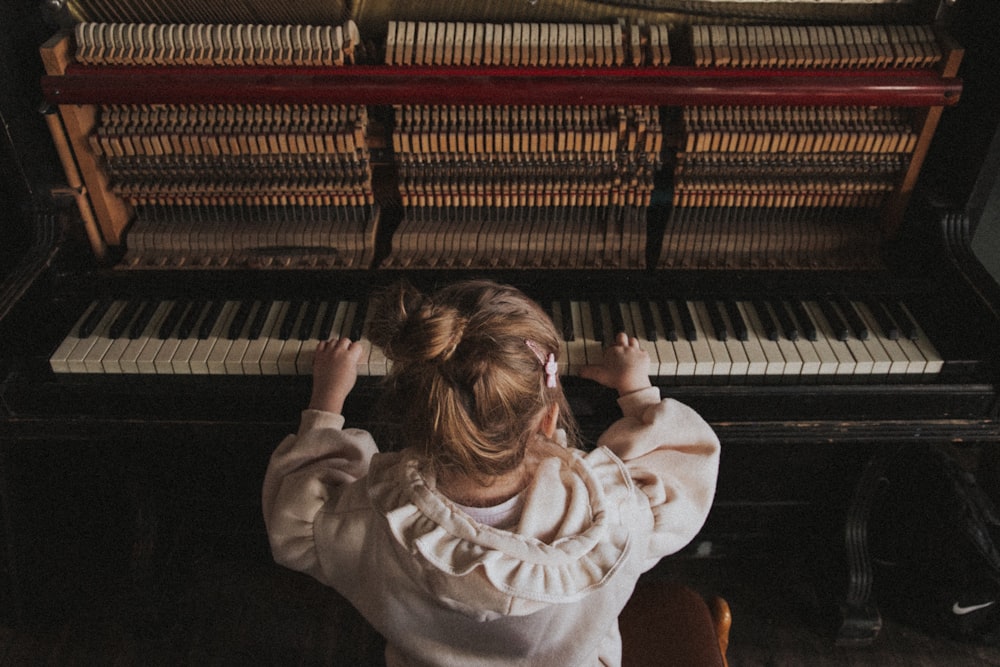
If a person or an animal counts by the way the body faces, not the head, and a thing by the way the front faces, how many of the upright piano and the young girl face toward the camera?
1

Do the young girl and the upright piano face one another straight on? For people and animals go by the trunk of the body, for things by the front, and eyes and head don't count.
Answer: yes

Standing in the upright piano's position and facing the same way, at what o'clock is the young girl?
The young girl is roughly at 12 o'clock from the upright piano.

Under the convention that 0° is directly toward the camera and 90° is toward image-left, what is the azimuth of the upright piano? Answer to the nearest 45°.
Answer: approximately 0°

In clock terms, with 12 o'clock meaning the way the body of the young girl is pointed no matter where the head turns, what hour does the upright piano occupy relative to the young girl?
The upright piano is roughly at 12 o'clock from the young girl.

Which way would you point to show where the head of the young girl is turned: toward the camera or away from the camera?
away from the camera

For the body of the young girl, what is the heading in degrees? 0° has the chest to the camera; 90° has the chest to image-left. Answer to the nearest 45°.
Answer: approximately 180°

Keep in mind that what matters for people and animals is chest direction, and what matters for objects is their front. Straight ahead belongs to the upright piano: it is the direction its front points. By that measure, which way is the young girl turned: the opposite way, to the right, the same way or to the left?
the opposite way
